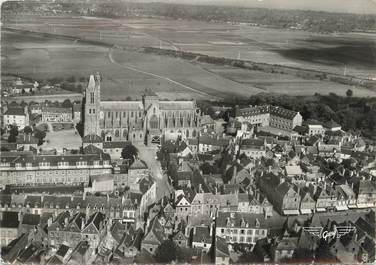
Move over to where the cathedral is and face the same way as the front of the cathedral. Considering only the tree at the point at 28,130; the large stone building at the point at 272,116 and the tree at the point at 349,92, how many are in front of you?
1

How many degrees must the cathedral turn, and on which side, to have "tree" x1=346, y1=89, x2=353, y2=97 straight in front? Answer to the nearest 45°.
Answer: approximately 180°

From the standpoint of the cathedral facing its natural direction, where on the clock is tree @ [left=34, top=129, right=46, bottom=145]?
The tree is roughly at 11 o'clock from the cathedral.

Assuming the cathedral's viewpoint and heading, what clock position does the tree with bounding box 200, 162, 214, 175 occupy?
The tree is roughly at 8 o'clock from the cathedral.

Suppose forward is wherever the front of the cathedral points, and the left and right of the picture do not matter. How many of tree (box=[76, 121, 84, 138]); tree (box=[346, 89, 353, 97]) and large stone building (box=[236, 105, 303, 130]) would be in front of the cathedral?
1

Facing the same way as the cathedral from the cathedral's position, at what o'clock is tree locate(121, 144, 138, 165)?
The tree is roughly at 9 o'clock from the cathedral.

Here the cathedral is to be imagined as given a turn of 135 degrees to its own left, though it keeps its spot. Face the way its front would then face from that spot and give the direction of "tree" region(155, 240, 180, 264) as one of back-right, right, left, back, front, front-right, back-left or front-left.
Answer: front-right

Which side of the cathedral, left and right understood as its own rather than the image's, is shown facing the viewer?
left

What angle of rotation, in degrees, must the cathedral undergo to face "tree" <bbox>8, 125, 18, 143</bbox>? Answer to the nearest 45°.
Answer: approximately 45° to its left

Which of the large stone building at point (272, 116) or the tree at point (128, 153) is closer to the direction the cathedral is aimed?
the tree

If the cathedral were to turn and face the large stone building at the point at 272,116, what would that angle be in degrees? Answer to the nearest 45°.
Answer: approximately 180°

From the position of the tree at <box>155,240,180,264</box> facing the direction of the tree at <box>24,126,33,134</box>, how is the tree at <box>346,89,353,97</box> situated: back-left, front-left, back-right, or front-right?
front-right

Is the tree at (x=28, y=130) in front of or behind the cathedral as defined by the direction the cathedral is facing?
in front
